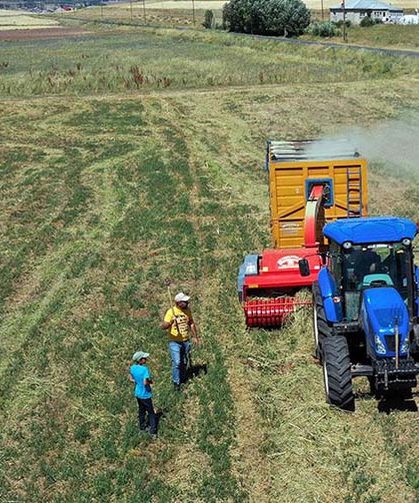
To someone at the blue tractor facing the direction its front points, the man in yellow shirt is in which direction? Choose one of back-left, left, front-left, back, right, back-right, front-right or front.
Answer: right

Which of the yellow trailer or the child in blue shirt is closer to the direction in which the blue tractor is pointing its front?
the child in blue shirt

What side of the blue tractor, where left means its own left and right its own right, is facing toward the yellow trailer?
back

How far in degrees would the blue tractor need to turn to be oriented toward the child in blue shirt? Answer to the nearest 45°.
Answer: approximately 45° to its right

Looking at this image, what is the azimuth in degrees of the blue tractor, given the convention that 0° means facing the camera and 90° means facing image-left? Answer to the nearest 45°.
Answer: approximately 0°
